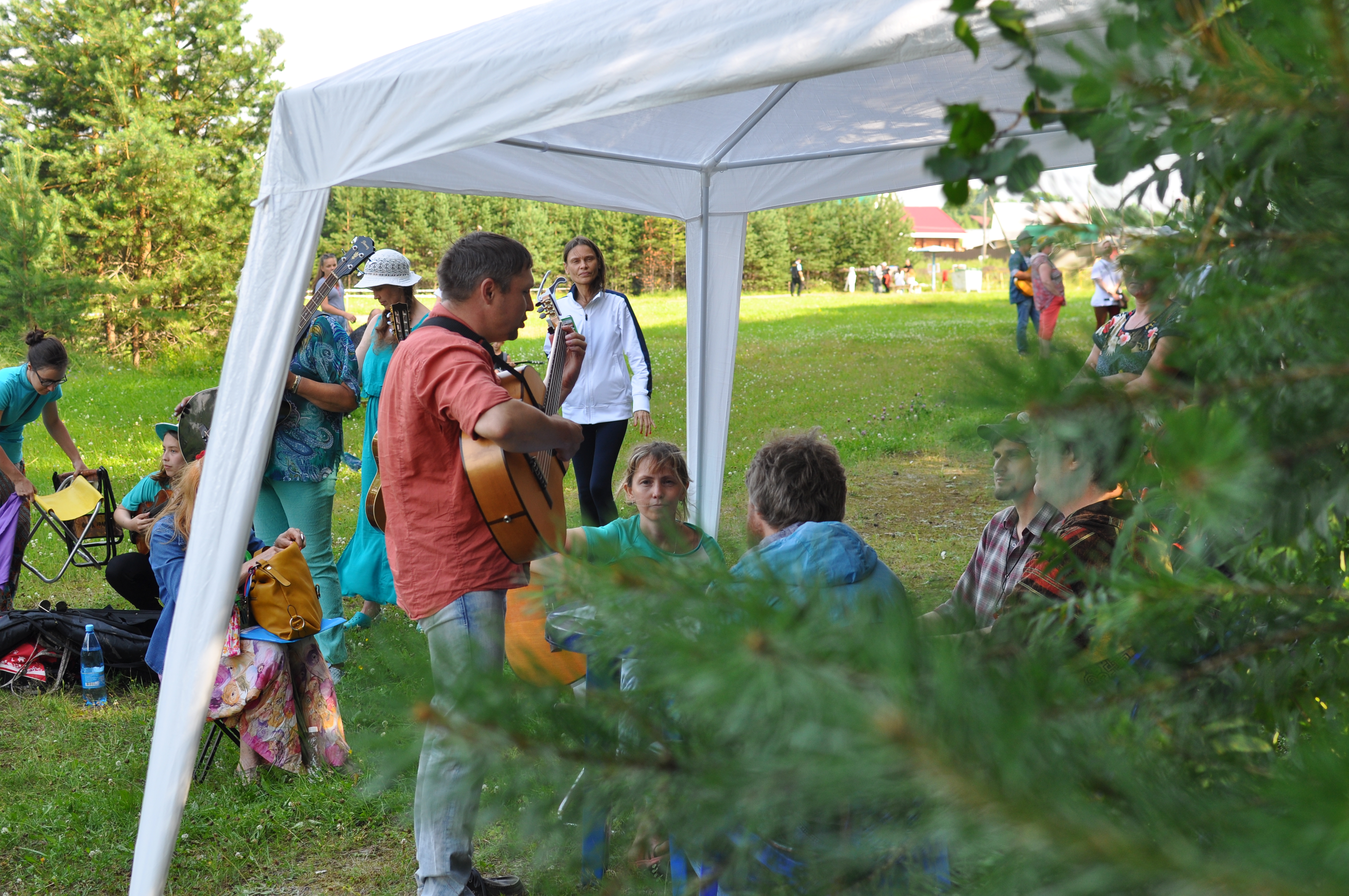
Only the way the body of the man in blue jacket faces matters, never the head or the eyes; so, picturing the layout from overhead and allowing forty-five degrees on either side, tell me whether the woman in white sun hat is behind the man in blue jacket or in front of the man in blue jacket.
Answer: in front

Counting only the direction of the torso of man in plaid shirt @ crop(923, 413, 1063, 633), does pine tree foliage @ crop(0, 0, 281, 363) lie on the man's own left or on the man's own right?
on the man's own right

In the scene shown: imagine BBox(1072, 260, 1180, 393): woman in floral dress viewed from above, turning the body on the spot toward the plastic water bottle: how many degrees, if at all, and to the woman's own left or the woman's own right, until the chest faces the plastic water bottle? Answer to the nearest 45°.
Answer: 0° — they already face it

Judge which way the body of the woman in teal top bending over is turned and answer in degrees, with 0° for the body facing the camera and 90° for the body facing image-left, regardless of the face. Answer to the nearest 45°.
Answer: approximately 315°

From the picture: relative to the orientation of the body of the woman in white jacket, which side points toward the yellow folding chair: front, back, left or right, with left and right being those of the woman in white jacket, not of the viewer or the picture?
right

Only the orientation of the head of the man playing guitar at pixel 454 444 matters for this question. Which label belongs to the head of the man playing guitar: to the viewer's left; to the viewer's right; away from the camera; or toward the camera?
to the viewer's right

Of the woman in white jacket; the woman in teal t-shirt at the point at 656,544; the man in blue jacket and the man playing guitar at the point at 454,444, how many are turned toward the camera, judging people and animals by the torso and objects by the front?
2

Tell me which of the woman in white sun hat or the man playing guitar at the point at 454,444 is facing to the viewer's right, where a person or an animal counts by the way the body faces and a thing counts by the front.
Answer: the man playing guitar

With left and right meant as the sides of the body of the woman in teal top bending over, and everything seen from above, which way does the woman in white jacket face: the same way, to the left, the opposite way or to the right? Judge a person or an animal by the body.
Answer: to the right

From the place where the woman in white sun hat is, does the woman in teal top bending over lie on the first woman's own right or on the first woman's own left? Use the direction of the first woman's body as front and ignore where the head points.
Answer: on the first woman's own right

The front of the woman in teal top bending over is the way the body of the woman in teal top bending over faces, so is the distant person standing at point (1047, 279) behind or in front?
in front
